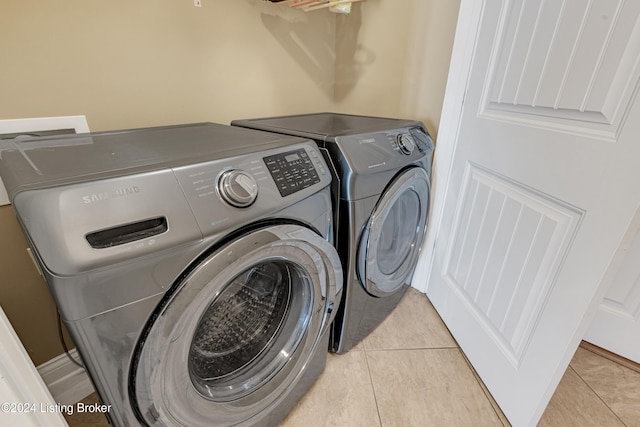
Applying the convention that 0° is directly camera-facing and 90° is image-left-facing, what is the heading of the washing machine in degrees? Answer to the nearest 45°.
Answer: approximately 315°

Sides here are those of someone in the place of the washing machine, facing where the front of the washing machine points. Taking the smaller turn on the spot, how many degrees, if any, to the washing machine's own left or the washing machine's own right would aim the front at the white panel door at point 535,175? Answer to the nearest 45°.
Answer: approximately 45° to the washing machine's own left

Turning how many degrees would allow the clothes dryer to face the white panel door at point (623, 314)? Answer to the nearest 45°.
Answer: approximately 45° to its left

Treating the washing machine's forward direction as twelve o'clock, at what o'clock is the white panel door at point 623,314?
The white panel door is roughly at 11 o'clock from the washing machine.

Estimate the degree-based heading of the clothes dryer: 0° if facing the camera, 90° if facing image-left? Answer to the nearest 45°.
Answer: approximately 315°

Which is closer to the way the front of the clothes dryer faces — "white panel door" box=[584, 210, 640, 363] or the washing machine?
the white panel door

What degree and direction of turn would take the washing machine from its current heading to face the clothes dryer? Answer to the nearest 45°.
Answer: approximately 45° to its left

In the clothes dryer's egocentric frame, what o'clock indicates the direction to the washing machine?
The washing machine is roughly at 3 o'clock from the clothes dryer.
